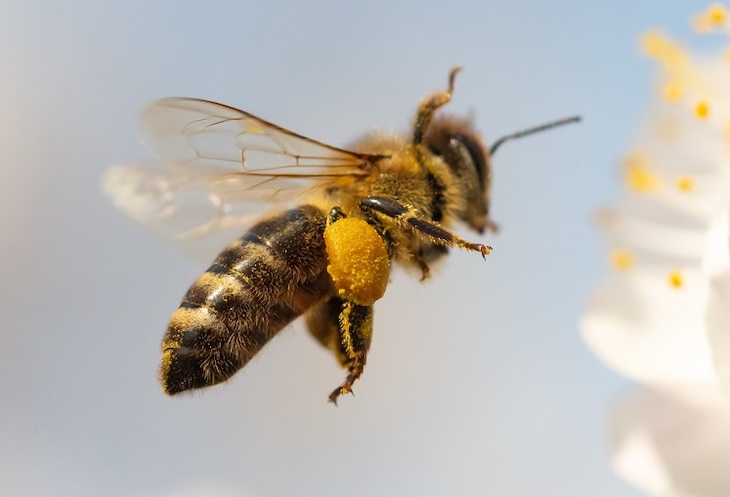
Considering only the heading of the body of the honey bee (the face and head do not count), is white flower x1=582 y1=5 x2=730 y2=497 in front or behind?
in front

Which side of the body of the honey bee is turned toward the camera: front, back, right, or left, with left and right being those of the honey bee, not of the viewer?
right
